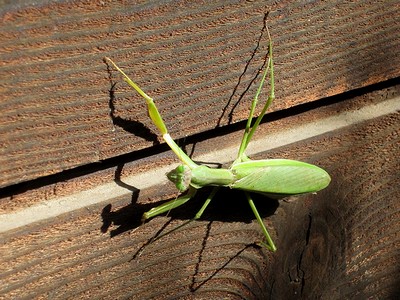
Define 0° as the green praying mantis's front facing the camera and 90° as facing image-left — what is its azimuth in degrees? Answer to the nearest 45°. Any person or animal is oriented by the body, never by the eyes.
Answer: approximately 90°
